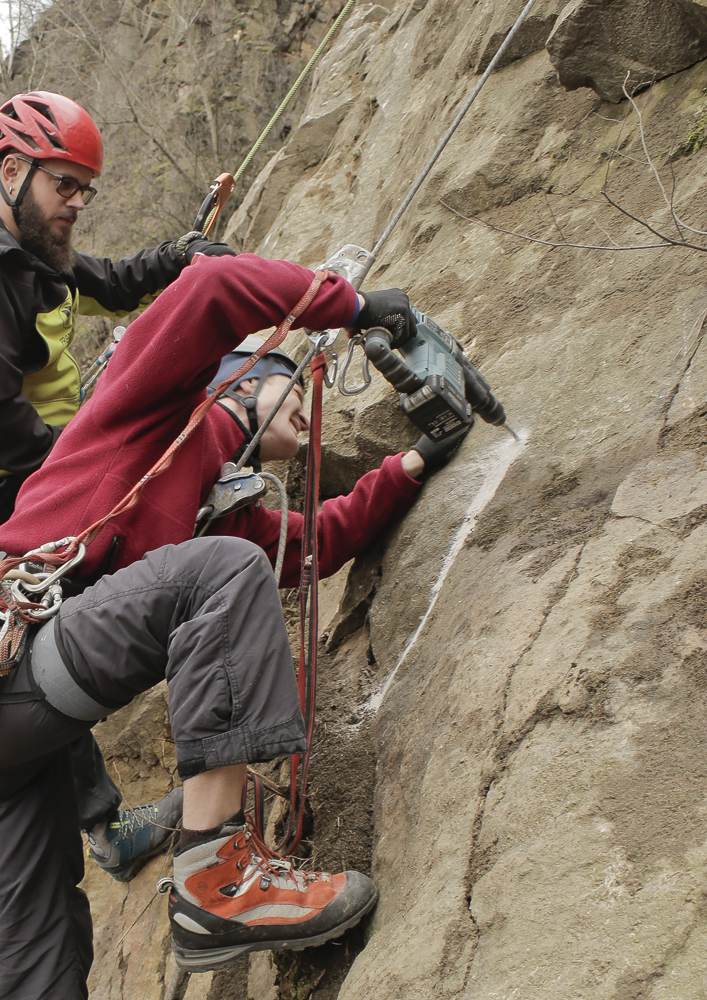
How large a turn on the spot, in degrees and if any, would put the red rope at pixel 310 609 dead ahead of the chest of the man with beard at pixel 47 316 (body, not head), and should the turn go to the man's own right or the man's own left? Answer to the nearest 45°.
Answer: approximately 45° to the man's own right

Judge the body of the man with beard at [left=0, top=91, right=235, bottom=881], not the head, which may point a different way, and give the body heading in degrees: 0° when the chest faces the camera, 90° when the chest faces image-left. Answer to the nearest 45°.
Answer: approximately 315°

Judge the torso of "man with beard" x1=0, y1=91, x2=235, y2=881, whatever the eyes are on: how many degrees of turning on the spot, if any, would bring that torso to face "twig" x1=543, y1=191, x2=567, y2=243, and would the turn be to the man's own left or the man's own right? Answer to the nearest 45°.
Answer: approximately 45° to the man's own left

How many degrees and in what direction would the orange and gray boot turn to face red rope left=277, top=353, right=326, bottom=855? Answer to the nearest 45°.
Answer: approximately 45° to its left

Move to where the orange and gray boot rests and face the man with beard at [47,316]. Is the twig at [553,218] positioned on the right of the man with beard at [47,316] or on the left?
right

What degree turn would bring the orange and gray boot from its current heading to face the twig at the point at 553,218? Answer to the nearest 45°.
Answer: approximately 45° to its left

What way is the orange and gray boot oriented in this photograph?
to the viewer's right

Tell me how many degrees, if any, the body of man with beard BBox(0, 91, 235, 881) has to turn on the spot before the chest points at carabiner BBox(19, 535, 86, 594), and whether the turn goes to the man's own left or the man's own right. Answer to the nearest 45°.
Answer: approximately 45° to the man's own right
